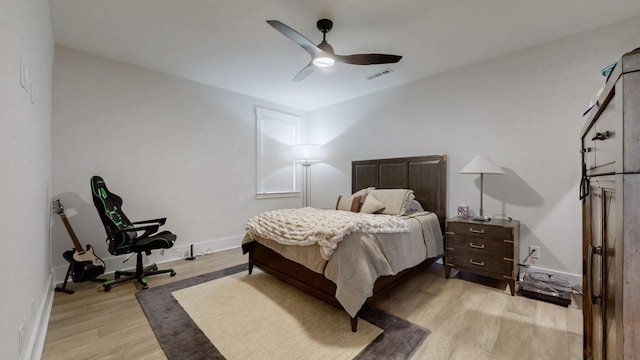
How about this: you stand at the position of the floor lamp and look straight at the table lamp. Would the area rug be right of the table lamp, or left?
right

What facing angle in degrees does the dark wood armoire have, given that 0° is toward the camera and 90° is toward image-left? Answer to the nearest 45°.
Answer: approximately 90°

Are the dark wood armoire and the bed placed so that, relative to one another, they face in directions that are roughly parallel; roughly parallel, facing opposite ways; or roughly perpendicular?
roughly perpendicular

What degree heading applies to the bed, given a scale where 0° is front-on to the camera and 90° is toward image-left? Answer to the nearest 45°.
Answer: approximately 45°

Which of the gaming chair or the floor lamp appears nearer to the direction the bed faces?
the gaming chair

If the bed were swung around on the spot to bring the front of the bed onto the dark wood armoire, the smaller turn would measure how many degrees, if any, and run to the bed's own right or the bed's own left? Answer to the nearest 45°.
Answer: approximately 45° to the bed's own left
